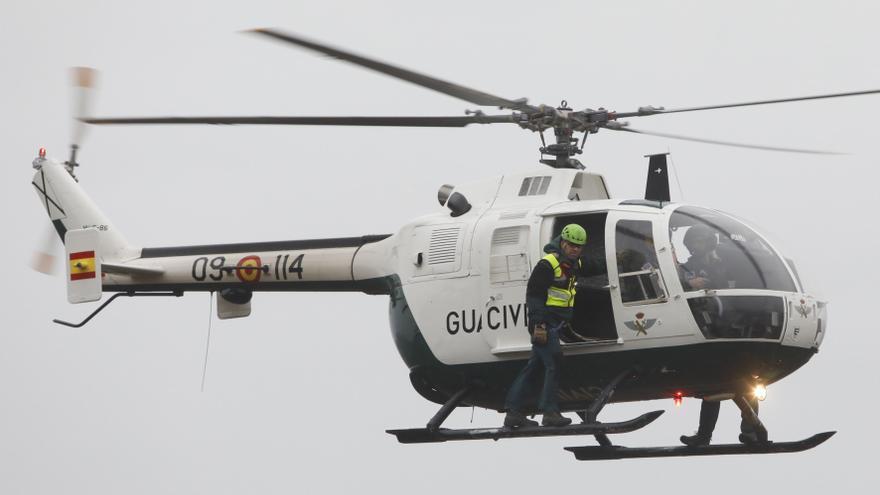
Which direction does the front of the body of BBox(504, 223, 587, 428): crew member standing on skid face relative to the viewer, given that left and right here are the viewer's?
facing the viewer and to the right of the viewer

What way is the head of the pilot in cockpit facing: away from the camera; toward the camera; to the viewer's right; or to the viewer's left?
to the viewer's right

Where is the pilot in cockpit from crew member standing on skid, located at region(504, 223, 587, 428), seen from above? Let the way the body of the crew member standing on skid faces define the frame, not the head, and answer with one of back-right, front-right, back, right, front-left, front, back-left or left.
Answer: front-left
